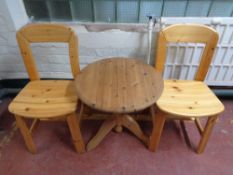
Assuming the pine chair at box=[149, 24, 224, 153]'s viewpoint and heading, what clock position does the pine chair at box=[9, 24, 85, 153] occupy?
the pine chair at box=[9, 24, 85, 153] is roughly at 2 o'clock from the pine chair at box=[149, 24, 224, 153].

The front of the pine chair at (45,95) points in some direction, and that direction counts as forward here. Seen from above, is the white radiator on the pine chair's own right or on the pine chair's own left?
on the pine chair's own left

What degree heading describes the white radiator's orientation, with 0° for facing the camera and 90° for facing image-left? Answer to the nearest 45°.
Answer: approximately 0°

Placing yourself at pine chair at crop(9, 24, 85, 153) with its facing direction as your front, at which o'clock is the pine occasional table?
The pine occasional table is roughly at 10 o'clock from the pine chair.

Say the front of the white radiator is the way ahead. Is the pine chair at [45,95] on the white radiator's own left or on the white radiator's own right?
on the white radiator's own right

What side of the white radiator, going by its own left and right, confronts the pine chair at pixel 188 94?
front

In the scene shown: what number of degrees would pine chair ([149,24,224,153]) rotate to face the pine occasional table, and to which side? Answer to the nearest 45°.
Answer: approximately 45° to its right

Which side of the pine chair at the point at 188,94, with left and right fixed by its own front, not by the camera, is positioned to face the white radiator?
back

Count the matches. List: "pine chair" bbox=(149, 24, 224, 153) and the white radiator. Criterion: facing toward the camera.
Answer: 2

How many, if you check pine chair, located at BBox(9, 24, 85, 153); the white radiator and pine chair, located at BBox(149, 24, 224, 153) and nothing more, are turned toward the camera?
3

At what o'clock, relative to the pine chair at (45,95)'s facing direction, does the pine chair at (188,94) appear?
the pine chair at (188,94) is roughly at 10 o'clock from the pine chair at (45,95).
